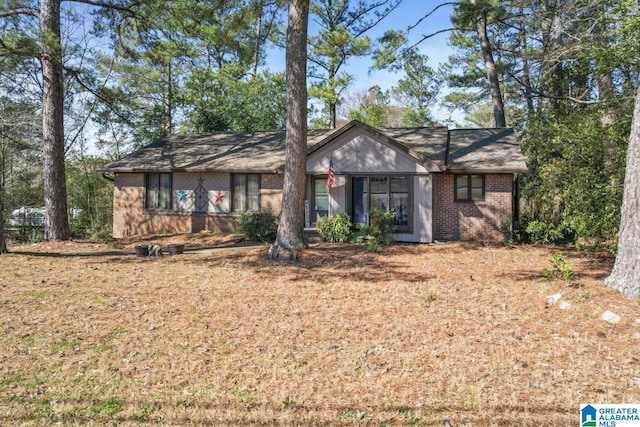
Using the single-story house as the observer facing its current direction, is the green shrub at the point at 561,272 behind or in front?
in front

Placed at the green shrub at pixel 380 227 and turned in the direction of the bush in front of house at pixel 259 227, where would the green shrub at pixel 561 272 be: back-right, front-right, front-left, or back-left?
back-left

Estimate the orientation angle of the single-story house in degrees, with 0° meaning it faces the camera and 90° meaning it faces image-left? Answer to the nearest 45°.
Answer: approximately 0°
